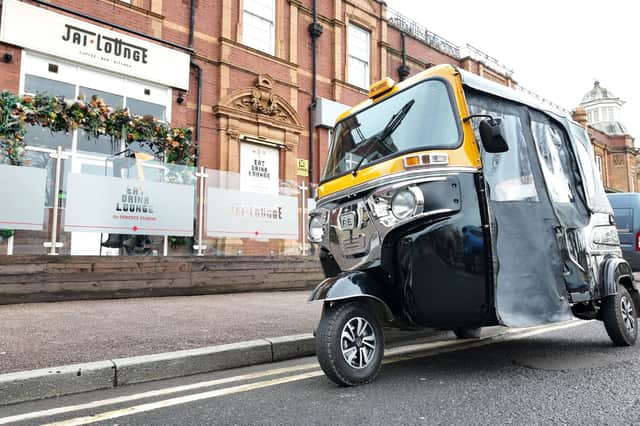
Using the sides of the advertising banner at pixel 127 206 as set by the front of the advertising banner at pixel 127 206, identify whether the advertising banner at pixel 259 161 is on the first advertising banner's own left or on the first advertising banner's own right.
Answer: on the first advertising banner's own left

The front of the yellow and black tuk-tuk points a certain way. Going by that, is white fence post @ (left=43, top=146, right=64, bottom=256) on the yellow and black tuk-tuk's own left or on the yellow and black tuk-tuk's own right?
on the yellow and black tuk-tuk's own right

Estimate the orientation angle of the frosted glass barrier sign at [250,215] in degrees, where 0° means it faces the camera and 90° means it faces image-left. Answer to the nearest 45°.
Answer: approximately 315°

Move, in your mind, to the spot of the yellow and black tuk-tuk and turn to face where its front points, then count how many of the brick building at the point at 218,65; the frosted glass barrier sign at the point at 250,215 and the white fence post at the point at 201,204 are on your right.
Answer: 3

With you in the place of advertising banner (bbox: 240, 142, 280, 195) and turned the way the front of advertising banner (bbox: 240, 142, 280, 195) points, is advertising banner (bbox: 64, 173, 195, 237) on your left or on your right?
on your right

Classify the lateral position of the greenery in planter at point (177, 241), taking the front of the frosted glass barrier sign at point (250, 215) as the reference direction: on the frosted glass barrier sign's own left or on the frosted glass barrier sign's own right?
on the frosted glass barrier sign's own right

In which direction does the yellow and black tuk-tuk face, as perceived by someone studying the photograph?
facing the viewer and to the left of the viewer

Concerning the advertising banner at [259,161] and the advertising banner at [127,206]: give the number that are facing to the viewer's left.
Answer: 0

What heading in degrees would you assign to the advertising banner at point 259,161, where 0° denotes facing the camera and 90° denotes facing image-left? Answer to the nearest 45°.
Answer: approximately 315°

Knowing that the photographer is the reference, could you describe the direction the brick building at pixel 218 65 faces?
facing the viewer and to the right of the viewer

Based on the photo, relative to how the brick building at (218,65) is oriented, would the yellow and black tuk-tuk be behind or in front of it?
in front

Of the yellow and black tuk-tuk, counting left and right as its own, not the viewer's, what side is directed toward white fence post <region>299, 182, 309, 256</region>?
right

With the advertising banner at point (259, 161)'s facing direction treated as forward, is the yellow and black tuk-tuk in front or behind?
in front

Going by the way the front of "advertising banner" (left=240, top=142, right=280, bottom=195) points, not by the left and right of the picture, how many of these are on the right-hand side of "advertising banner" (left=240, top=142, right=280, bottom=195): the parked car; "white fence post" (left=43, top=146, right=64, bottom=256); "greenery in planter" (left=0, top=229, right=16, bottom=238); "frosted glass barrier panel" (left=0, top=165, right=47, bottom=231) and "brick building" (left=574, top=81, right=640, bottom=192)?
3

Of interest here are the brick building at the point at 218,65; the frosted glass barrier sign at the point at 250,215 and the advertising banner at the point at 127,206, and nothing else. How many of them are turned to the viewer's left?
0
